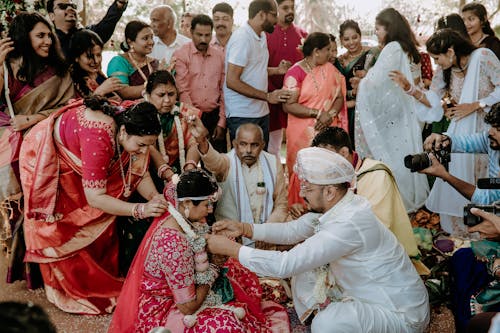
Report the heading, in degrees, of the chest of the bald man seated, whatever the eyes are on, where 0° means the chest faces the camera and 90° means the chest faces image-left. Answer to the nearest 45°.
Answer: approximately 0°

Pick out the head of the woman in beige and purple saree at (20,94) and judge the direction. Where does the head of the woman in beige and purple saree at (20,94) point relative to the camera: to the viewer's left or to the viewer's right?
to the viewer's right

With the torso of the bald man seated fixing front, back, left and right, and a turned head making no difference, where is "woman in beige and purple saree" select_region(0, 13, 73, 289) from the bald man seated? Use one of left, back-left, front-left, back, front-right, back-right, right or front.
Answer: right

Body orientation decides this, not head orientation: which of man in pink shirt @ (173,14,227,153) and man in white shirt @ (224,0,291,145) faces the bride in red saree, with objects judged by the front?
the man in pink shirt

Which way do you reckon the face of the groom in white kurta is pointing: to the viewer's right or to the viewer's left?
to the viewer's left

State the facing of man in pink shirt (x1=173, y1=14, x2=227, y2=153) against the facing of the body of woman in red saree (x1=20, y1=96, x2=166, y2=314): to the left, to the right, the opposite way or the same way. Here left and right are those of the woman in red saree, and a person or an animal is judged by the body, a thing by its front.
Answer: to the right

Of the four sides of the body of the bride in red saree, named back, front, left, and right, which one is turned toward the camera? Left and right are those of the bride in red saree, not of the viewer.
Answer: right

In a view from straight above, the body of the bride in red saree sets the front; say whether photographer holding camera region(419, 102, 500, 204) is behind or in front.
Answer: in front

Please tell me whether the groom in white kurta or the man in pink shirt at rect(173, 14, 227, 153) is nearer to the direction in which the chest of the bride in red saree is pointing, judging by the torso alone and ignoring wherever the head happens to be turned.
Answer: the groom in white kurta

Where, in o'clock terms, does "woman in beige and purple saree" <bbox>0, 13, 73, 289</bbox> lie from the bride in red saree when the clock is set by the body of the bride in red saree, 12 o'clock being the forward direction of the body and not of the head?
The woman in beige and purple saree is roughly at 8 o'clock from the bride in red saree.

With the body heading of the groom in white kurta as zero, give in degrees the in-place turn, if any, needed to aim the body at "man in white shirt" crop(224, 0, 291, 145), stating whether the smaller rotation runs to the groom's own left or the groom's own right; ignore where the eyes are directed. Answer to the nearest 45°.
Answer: approximately 90° to the groom's own right

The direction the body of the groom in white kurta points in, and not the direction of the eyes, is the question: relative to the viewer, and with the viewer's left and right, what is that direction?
facing to the left of the viewer
